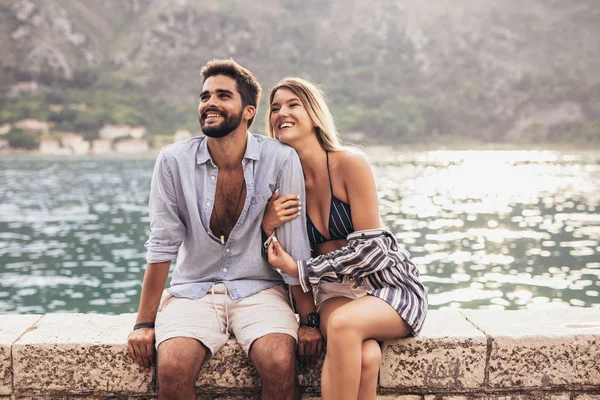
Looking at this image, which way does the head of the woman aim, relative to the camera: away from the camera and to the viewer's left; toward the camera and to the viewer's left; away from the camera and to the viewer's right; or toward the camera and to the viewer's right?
toward the camera and to the viewer's left

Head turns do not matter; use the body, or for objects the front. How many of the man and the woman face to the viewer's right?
0

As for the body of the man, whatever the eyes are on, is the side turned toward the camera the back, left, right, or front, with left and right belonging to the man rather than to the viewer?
front

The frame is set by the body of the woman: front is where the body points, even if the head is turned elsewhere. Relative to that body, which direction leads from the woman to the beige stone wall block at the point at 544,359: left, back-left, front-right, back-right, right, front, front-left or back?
back-left

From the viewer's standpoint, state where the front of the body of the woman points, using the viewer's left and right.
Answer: facing the viewer and to the left of the viewer

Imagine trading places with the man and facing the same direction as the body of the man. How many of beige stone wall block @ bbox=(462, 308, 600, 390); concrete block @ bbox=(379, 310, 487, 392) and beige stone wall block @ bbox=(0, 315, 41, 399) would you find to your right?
1

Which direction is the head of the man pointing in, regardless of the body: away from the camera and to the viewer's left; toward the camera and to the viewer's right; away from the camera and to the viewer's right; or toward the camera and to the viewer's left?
toward the camera and to the viewer's left

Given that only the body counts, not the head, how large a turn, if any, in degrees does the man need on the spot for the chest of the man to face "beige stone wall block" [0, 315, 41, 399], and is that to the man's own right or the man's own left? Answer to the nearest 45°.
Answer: approximately 90° to the man's own right

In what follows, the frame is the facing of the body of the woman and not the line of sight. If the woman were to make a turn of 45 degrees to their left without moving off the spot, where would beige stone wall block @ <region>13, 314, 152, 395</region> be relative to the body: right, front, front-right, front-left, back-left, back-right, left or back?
right

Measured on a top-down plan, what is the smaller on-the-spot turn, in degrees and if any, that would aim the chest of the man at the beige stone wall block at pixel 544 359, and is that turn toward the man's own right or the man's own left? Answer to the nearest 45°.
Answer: approximately 90° to the man's own left
